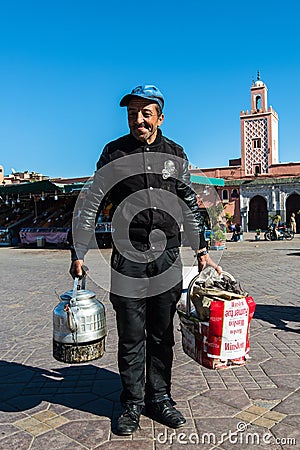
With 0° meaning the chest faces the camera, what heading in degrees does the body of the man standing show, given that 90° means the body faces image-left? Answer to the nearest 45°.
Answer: approximately 0°

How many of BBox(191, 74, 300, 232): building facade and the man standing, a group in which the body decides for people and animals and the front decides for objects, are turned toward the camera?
2

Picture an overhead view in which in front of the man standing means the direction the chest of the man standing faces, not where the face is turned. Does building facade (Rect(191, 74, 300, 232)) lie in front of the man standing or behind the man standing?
behind

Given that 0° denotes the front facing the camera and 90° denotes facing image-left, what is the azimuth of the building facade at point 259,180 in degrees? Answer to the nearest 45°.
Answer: approximately 0°

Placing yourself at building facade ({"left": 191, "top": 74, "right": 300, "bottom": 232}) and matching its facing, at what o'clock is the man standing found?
The man standing is roughly at 12 o'clock from the building facade.
